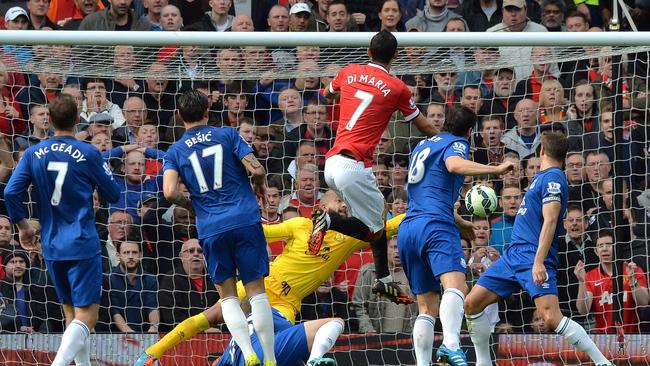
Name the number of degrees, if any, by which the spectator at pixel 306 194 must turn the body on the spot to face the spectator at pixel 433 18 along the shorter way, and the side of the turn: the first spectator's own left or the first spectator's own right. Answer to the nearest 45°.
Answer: approximately 135° to the first spectator's own left

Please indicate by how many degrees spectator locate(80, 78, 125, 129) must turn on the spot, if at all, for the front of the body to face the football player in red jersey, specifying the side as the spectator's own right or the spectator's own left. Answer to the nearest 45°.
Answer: approximately 45° to the spectator's own left

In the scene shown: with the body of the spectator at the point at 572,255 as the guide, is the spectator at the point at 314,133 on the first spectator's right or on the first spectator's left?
on the first spectator's right

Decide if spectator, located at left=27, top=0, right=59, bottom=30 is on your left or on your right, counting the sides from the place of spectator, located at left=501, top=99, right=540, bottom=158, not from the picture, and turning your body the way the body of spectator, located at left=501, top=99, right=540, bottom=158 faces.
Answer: on your right

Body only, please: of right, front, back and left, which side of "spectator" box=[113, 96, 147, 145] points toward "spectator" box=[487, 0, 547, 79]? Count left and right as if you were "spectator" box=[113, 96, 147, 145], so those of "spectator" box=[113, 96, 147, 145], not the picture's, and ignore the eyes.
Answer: left
